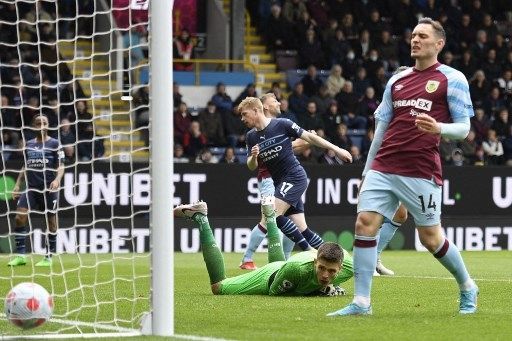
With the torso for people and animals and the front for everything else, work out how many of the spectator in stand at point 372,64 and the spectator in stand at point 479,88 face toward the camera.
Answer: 2

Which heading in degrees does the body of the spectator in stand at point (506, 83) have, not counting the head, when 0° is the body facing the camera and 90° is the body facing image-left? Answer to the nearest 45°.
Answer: approximately 0°

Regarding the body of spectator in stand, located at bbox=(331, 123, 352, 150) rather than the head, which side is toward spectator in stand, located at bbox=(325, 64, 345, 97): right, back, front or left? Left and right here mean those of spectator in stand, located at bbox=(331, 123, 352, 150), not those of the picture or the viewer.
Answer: back

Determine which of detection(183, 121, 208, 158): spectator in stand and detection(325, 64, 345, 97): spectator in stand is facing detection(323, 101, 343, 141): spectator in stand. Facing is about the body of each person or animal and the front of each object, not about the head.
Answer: detection(325, 64, 345, 97): spectator in stand

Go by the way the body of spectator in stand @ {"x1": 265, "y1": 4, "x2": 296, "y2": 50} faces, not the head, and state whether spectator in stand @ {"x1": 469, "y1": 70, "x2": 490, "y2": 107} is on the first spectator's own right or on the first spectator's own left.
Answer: on the first spectator's own left

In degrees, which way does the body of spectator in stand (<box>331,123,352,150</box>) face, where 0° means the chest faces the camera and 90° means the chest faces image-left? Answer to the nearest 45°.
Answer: approximately 0°

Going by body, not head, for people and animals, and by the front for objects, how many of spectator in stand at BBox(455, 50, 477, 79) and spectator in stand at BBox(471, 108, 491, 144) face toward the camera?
2
